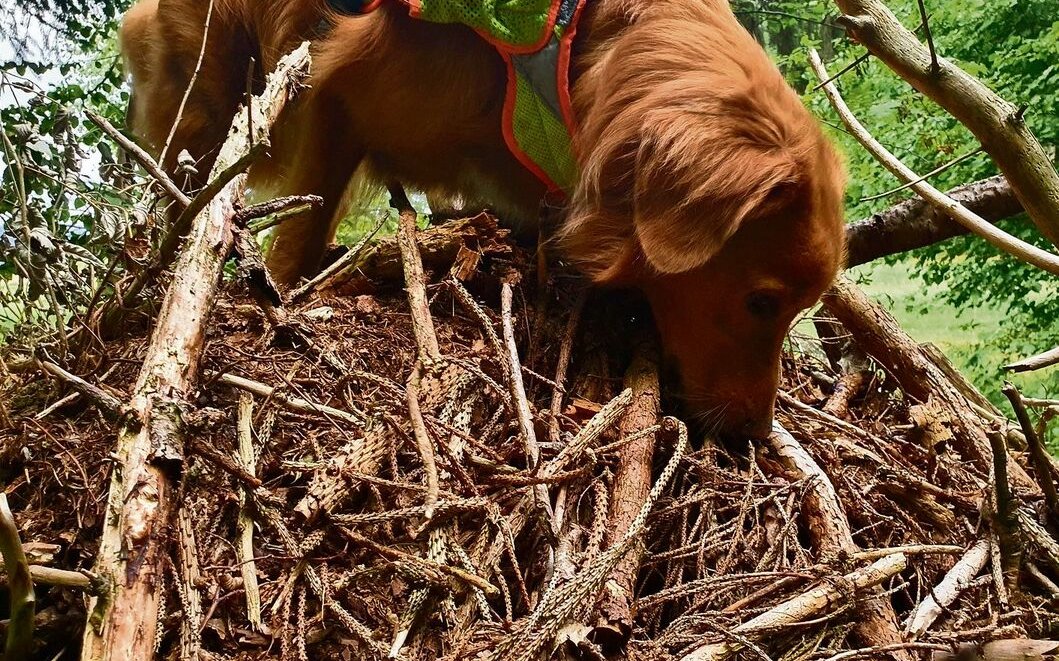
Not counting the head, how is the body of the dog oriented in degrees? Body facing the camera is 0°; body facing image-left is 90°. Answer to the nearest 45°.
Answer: approximately 315°

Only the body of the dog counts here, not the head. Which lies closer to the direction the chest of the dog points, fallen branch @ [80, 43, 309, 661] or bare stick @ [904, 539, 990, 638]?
the bare stick

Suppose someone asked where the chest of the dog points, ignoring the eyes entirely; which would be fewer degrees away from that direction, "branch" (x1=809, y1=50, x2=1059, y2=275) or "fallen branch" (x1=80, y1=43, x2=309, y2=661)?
the branch
